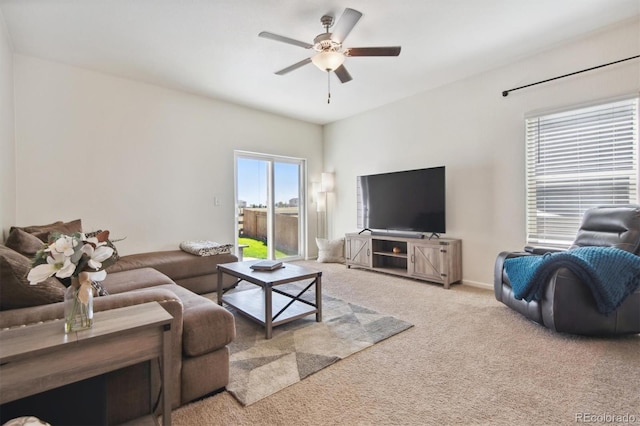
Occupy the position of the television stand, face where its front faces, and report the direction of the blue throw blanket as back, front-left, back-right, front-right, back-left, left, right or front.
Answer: left

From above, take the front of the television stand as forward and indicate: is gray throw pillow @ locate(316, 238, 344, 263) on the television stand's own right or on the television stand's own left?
on the television stand's own right

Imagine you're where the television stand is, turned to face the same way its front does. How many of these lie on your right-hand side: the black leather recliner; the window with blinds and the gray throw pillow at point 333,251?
1

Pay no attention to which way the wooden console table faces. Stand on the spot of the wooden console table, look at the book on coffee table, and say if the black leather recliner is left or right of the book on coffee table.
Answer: right

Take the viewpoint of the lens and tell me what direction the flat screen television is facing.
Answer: facing the viewer and to the left of the viewer

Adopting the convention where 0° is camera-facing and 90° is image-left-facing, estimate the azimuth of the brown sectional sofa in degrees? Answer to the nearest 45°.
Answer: approximately 225°

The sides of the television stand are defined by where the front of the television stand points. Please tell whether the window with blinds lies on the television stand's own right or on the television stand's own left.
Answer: on the television stand's own left

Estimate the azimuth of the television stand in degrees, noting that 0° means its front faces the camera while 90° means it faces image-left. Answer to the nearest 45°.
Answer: approximately 45°

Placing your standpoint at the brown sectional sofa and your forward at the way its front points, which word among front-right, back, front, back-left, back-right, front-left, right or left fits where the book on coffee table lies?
front

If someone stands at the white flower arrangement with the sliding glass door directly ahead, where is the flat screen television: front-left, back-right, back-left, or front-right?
front-right

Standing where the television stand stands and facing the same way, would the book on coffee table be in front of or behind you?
in front

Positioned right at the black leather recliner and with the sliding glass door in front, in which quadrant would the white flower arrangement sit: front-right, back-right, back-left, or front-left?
front-left

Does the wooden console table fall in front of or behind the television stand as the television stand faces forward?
in front
